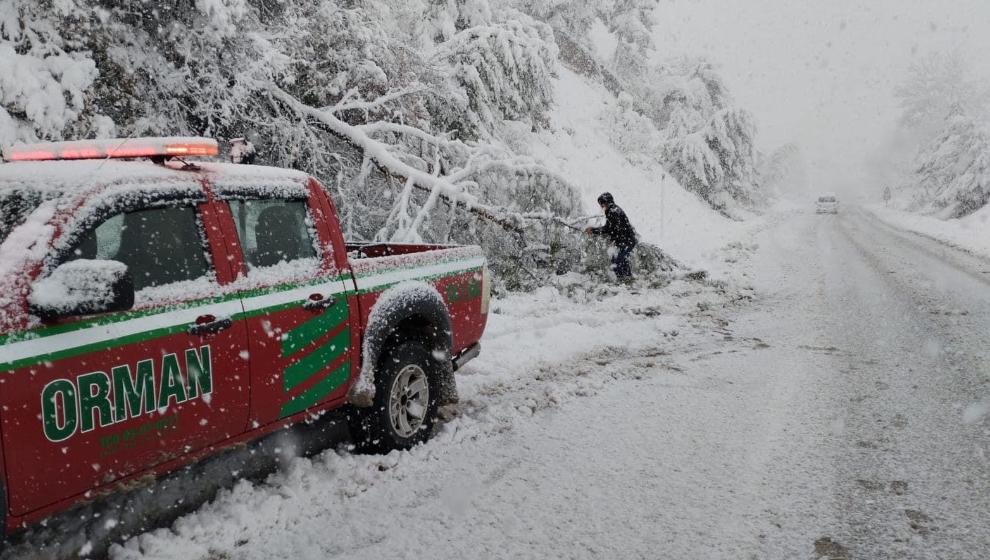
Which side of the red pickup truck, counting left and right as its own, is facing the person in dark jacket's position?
back

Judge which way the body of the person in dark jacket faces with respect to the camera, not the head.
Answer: to the viewer's left

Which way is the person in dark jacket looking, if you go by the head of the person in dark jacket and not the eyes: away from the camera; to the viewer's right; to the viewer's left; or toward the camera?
to the viewer's left
